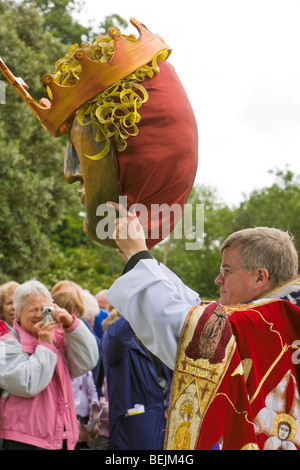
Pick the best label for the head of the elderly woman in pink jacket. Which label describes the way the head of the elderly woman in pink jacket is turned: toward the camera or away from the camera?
toward the camera

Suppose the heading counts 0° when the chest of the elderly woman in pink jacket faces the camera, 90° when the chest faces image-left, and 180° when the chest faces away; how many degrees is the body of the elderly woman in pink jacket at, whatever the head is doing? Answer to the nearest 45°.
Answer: approximately 315°
